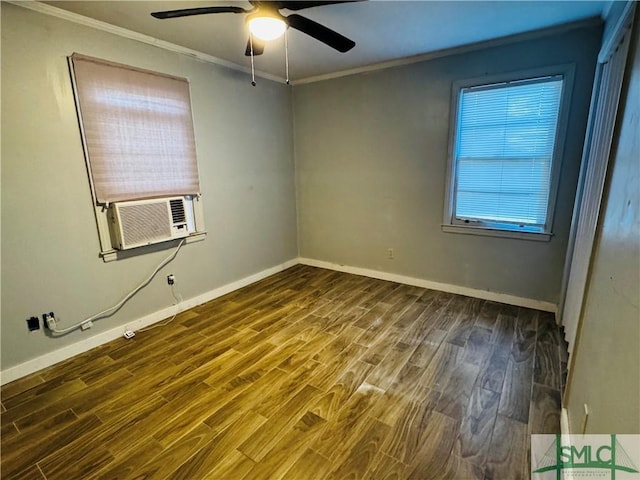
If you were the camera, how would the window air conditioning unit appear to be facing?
facing the viewer and to the right of the viewer

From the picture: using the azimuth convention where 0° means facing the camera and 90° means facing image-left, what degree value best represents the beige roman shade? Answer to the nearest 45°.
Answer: approximately 315°

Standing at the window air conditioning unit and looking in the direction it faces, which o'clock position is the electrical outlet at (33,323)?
The electrical outlet is roughly at 4 o'clock from the window air conditioning unit.

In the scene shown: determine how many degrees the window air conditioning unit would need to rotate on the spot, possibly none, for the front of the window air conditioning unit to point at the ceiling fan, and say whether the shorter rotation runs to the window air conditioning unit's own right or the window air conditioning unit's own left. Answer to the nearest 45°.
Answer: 0° — it already faces it

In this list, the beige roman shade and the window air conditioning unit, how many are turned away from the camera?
0
